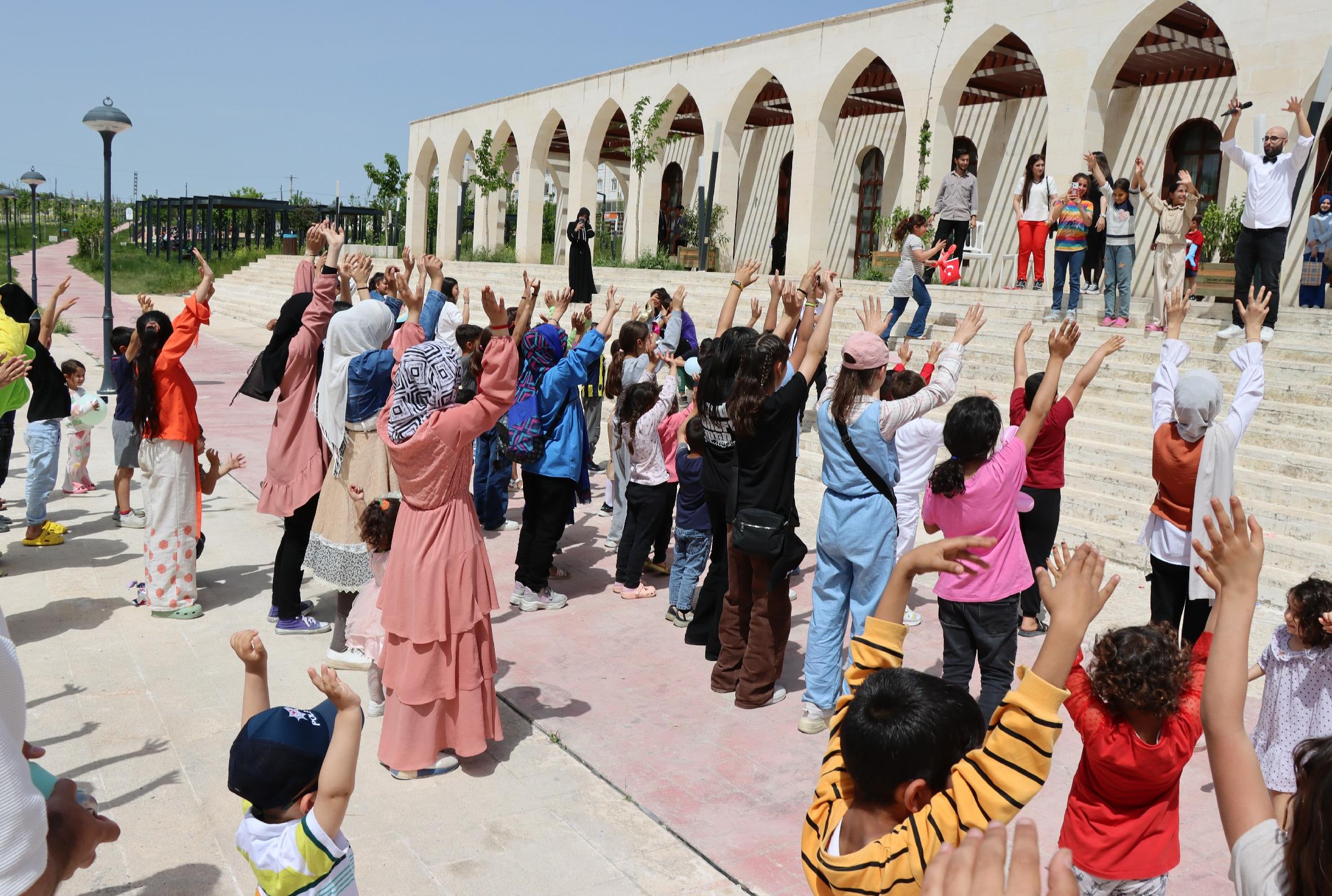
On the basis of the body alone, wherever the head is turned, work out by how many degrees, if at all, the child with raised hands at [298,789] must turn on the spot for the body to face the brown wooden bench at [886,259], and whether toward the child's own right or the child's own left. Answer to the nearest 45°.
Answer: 0° — they already face it

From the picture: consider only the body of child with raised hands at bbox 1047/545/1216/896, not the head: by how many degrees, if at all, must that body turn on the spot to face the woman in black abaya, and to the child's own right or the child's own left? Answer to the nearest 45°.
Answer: approximately 45° to the child's own left

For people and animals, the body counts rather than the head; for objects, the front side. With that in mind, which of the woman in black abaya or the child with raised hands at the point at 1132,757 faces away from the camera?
the child with raised hands

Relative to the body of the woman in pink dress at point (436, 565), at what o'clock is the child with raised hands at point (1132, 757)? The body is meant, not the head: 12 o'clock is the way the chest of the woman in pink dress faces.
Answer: The child with raised hands is roughly at 3 o'clock from the woman in pink dress.

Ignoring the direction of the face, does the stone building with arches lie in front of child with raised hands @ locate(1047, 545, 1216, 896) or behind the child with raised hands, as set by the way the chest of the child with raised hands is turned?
in front

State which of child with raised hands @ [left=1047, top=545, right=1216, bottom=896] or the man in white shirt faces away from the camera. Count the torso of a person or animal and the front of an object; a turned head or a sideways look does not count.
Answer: the child with raised hands

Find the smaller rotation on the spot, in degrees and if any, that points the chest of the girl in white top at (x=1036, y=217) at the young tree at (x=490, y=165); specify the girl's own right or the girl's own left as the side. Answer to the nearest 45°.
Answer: approximately 135° to the girl's own right

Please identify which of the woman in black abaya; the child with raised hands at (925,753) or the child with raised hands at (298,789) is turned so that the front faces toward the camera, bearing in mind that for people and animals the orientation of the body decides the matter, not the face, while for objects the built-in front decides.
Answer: the woman in black abaya

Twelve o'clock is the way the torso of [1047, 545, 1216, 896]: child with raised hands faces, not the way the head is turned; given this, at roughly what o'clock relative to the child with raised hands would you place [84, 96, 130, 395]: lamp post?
The lamp post is roughly at 10 o'clock from the child with raised hands.

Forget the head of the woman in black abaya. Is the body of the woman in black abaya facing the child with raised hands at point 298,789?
yes

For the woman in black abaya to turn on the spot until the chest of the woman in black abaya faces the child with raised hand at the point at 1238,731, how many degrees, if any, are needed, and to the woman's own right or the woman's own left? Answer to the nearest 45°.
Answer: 0° — they already face them

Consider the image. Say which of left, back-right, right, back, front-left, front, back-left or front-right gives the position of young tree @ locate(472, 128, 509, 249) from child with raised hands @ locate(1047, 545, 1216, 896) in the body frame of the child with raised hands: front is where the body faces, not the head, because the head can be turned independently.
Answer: front-left

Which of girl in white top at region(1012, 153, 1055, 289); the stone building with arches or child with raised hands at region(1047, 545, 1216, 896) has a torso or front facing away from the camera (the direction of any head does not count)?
the child with raised hands

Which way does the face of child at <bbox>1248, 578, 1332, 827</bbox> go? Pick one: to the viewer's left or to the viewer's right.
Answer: to the viewer's left

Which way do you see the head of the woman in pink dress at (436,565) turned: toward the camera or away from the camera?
away from the camera

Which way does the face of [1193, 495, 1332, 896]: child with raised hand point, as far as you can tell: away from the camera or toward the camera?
away from the camera

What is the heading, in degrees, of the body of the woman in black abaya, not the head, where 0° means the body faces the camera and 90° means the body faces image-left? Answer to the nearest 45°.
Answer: approximately 0°
